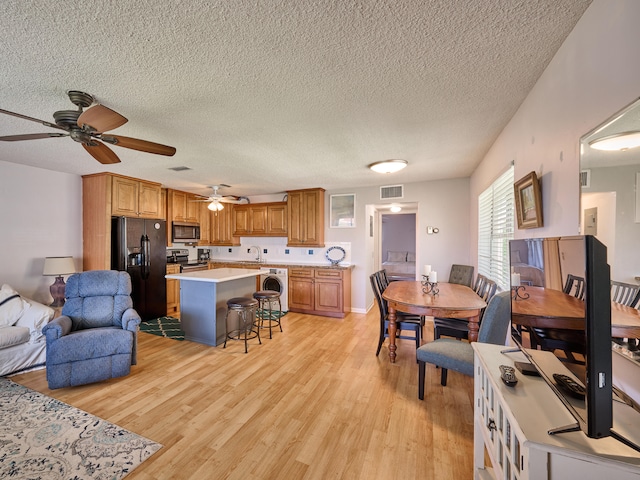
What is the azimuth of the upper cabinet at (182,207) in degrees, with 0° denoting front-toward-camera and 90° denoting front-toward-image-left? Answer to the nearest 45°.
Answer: approximately 315°

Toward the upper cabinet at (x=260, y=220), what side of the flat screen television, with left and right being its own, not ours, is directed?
right

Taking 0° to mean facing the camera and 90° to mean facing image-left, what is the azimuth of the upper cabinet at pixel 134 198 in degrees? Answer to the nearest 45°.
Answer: approximately 315°

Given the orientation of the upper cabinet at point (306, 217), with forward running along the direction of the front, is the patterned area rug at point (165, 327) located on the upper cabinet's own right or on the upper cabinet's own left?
on the upper cabinet's own right

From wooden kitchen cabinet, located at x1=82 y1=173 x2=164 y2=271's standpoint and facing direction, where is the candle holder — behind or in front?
in front

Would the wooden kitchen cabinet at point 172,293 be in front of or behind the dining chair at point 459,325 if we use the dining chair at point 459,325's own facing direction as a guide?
in front

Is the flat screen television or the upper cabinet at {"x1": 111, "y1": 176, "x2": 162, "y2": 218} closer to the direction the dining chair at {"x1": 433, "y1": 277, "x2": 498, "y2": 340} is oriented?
the upper cabinet

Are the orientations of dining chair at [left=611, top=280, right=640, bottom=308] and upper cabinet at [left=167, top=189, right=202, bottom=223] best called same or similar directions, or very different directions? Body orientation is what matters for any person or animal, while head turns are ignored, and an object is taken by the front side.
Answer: very different directions

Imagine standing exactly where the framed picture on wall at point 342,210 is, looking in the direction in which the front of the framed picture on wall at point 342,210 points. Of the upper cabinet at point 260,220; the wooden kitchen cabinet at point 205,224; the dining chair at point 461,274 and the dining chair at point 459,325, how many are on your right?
2

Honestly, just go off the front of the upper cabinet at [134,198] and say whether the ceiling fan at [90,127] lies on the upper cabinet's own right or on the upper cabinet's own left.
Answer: on the upper cabinet's own right

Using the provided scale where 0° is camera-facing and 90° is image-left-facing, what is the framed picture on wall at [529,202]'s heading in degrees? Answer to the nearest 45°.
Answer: approximately 45°

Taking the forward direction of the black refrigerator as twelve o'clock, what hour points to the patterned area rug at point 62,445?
The patterned area rug is roughly at 2 o'clock from the black refrigerator.

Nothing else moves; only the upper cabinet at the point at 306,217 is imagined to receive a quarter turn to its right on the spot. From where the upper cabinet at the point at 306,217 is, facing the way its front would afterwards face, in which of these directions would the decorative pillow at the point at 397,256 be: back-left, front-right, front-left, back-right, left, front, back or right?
back-right

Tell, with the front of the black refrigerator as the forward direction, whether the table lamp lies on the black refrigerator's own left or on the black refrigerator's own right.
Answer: on the black refrigerator's own right

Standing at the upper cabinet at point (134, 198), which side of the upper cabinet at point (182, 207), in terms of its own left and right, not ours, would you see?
right

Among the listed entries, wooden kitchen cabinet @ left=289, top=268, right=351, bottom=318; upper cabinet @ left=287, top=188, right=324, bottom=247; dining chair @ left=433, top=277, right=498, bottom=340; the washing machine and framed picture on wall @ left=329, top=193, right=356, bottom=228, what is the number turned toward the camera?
4
